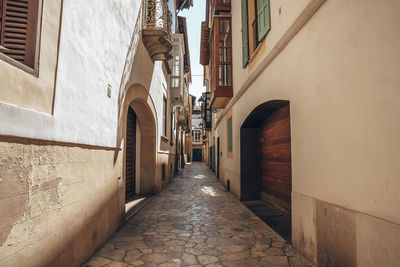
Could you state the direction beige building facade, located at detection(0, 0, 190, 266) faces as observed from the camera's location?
facing to the right of the viewer

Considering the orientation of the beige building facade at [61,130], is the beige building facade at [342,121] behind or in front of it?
in front
